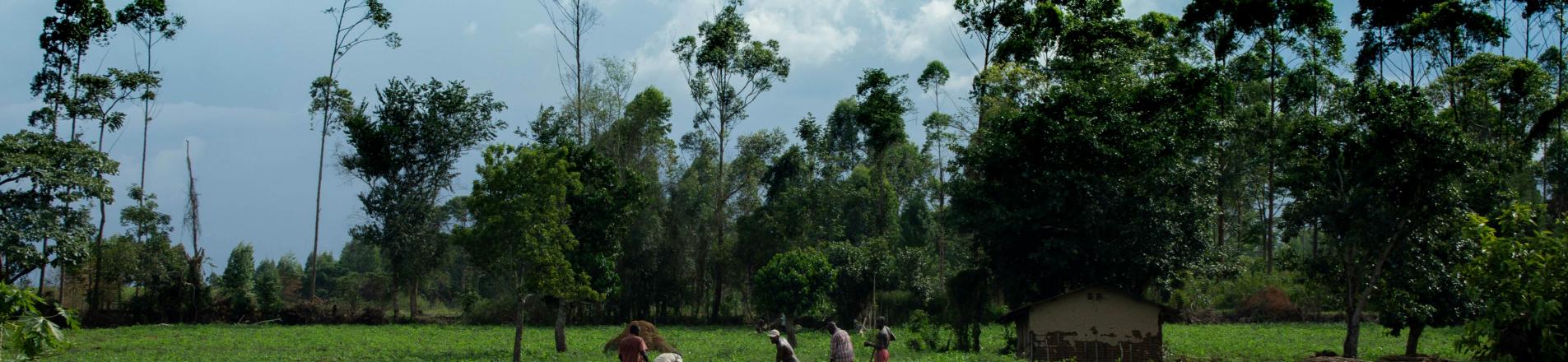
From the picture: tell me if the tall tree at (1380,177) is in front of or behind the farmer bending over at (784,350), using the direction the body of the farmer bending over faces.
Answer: behind
